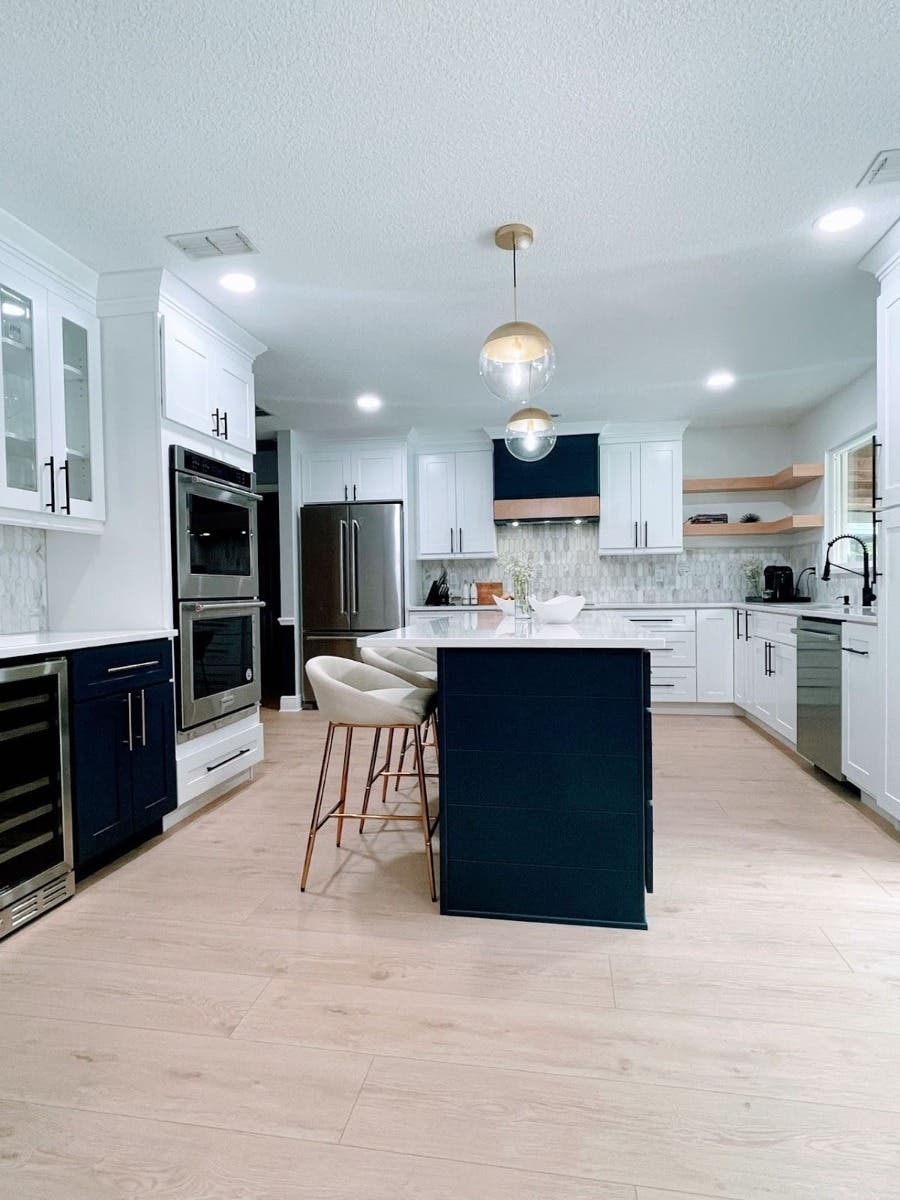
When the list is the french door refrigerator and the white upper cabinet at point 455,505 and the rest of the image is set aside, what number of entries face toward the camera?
2

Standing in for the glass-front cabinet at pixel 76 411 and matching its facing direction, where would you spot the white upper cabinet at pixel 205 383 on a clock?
The white upper cabinet is roughly at 10 o'clock from the glass-front cabinet.

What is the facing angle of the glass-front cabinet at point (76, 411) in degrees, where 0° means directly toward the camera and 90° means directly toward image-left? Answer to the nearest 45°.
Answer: approximately 315°

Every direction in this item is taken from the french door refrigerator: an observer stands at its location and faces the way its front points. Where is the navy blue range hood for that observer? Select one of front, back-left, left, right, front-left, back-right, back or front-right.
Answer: left

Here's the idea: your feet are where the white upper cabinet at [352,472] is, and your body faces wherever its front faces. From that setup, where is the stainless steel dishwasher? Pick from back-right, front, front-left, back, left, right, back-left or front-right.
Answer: front-left

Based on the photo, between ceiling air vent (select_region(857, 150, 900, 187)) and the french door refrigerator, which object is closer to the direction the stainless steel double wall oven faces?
the ceiling air vent

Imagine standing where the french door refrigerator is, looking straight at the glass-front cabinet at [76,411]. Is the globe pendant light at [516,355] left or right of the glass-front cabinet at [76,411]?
left

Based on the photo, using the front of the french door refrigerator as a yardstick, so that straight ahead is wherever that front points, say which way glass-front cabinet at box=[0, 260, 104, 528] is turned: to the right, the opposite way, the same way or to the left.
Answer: to the left

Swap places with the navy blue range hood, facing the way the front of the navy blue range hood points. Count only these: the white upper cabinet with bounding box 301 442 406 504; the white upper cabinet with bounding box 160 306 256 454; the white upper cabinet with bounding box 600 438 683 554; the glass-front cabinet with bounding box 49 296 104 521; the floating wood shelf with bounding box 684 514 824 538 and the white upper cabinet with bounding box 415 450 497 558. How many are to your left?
2

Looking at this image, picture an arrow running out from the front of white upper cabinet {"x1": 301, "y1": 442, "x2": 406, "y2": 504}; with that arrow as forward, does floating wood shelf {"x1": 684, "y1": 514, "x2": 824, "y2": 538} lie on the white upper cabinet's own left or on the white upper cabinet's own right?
on the white upper cabinet's own left

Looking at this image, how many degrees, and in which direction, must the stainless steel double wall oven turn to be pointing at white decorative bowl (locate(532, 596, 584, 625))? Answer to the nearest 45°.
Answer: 0° — it already faces it

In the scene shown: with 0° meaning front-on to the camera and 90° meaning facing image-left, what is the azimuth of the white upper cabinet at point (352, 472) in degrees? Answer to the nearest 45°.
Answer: approximately 0°

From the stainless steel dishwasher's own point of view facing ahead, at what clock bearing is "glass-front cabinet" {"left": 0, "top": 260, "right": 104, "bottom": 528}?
The glass-front cabinet is roughly at 12 o'clock from the stainless steel dishwasher.

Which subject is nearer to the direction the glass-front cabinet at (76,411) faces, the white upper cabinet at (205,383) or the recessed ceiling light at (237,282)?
the recessed ceiling light

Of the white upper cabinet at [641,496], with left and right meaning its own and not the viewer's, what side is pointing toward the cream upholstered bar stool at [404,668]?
front

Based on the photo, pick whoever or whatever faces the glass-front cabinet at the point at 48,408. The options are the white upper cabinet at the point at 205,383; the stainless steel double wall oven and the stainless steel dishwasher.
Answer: the stainless steel dishwasher
